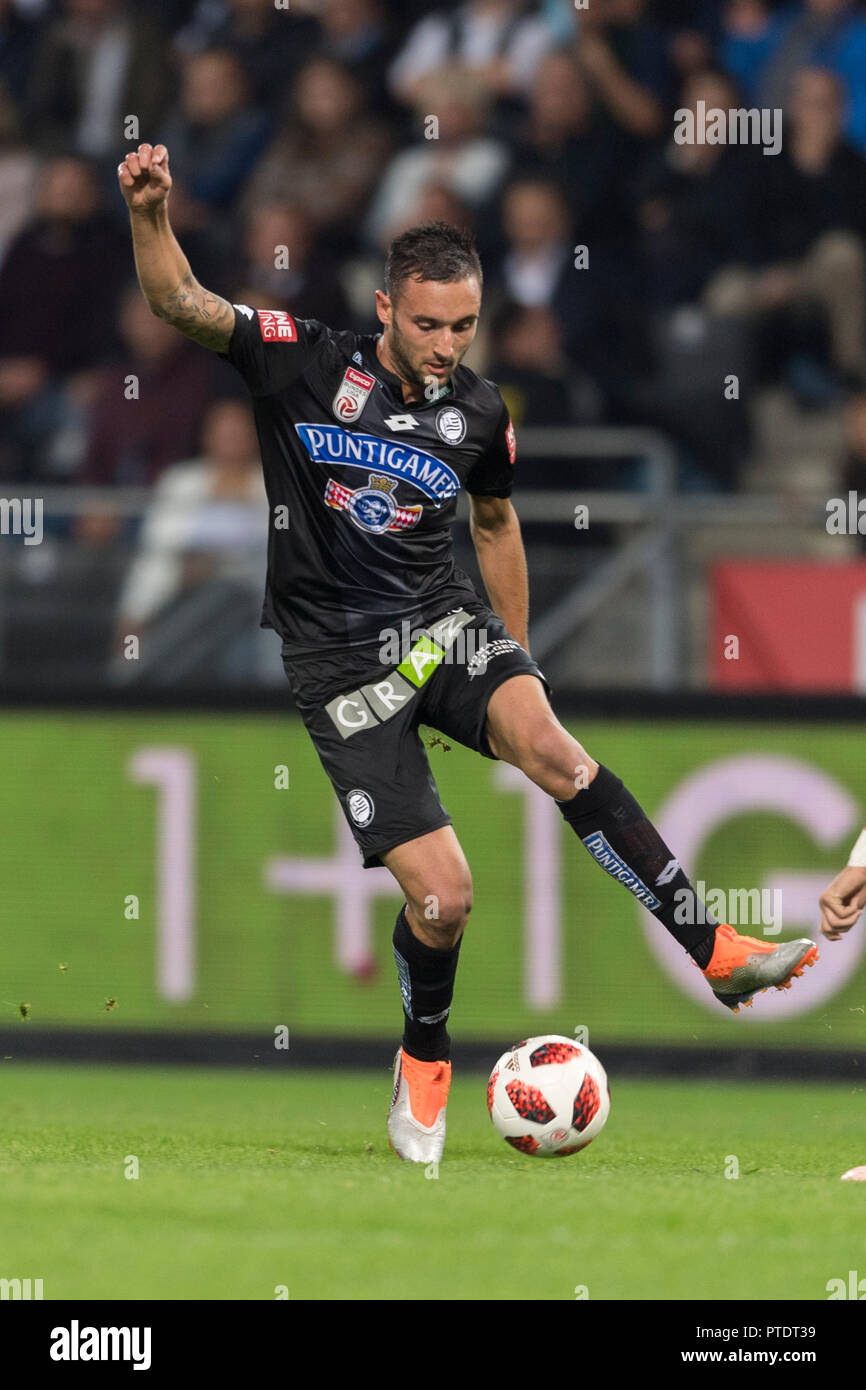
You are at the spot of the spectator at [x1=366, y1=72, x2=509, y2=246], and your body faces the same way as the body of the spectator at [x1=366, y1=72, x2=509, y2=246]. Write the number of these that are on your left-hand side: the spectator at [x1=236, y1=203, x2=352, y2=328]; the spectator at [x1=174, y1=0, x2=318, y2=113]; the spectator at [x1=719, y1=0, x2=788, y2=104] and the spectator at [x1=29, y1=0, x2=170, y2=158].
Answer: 1

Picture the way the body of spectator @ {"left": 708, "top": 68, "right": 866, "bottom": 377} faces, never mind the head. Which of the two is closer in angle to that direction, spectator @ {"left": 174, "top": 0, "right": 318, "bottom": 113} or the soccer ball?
the soccer ball

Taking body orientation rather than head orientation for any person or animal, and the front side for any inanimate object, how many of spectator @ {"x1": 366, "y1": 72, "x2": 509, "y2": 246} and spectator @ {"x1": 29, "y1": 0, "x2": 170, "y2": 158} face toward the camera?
2

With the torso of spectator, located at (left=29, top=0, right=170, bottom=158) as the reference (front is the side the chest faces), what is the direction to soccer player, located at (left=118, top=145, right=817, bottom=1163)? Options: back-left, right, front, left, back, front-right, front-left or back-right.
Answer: front

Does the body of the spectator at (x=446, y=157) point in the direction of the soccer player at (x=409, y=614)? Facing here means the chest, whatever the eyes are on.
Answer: yes

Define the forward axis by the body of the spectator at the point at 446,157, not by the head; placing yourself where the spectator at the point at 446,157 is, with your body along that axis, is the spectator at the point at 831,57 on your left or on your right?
on your left

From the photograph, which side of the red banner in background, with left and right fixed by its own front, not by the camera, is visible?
front

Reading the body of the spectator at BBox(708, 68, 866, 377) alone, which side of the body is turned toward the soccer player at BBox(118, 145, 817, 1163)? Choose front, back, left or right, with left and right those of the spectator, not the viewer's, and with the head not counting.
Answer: front

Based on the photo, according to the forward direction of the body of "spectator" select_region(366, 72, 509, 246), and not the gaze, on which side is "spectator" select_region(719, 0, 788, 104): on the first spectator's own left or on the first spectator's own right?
on the first spectator's own left

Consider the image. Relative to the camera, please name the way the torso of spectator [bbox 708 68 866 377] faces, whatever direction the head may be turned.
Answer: toward the camera
